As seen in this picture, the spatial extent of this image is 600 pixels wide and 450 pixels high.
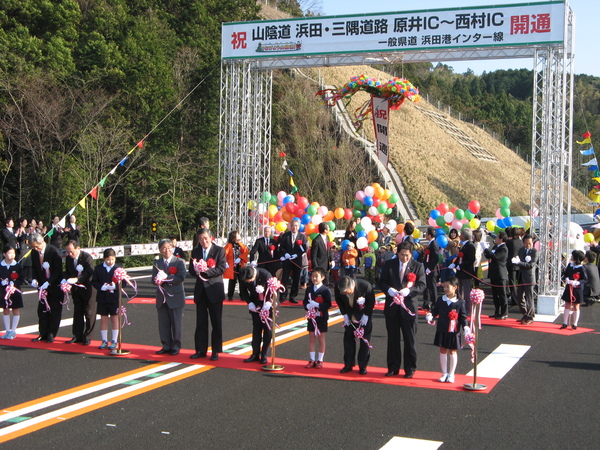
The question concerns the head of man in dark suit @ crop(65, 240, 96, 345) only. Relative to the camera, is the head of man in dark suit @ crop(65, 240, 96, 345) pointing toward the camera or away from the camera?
toward the camera

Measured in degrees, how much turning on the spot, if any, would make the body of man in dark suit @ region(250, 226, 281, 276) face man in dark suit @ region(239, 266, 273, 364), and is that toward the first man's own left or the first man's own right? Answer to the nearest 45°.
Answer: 0° — they already face them

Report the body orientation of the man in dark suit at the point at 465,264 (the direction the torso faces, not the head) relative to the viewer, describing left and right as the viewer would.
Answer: facing the viewer and to the left of the viewer

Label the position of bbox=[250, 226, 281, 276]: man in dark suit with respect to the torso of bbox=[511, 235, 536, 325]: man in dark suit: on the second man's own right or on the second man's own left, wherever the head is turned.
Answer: on the second man's own right

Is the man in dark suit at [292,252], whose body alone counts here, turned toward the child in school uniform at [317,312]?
yes

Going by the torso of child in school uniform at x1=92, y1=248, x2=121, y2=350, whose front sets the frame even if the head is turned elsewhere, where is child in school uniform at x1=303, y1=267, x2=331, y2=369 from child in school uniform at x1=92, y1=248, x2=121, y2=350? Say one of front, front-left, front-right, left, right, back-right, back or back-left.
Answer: front-left

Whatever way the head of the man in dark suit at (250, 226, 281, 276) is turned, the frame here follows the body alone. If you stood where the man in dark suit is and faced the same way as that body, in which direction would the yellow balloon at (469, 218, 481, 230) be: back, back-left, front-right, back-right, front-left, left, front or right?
back-left

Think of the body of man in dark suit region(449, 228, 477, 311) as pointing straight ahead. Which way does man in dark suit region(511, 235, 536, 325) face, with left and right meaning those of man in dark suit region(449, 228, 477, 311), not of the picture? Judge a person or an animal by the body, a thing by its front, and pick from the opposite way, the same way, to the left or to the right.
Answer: the same way

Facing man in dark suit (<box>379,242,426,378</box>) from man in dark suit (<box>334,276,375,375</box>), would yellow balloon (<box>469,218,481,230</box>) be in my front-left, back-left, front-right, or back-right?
front-left

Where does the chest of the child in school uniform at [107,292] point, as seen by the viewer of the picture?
toward the camera

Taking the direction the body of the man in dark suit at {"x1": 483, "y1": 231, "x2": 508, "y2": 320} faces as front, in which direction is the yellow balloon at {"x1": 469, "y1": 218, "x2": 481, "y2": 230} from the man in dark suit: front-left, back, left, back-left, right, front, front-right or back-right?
right

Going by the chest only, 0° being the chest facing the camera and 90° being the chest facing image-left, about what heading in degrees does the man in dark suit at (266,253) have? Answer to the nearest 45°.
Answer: approximately 0°
